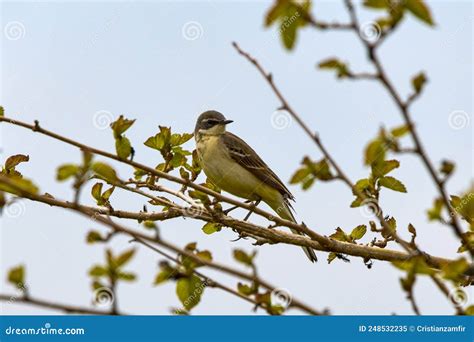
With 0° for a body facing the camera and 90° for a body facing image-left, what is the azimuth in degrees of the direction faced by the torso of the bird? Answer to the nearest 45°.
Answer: approximately 45°
